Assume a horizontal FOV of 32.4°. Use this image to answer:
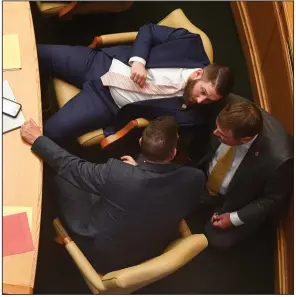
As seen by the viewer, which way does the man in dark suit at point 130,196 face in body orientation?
away from the camera

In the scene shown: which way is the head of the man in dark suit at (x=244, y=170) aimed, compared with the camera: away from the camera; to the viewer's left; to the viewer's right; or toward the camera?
to the viewer's left

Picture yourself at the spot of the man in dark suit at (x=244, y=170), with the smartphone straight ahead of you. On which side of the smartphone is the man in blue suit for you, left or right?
right

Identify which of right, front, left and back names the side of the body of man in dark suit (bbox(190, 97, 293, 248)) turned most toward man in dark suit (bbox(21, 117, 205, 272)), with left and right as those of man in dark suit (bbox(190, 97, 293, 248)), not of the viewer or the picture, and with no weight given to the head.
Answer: front

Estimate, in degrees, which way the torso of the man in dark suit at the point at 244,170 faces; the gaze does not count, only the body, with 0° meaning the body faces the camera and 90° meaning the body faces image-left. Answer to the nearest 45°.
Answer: approximately 45°

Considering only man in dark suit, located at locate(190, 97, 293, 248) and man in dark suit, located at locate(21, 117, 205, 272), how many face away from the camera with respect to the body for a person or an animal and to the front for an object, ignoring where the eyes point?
1

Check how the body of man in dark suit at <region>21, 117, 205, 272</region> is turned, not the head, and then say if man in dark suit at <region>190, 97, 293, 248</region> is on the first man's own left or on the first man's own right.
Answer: on the first man's own right

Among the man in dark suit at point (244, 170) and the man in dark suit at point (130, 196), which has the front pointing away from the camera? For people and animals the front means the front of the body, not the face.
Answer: the man in dark suit at point (130, 196)

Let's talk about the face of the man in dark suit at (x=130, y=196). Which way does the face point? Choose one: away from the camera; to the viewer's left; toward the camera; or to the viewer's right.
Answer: away from the camera
